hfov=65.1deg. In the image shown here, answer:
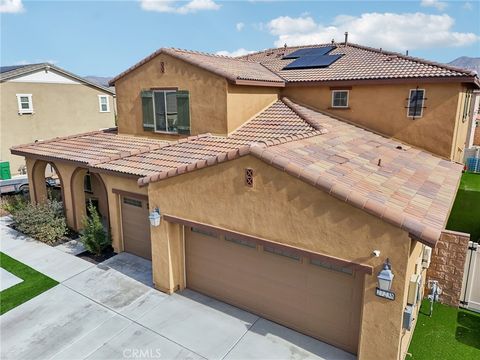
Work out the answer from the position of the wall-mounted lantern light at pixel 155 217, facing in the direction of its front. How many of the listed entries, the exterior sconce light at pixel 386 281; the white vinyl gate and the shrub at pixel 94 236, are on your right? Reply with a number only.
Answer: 1

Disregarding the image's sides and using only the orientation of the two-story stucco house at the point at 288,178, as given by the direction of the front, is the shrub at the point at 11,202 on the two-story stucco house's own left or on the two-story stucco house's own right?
on the two-story stucco house's own right

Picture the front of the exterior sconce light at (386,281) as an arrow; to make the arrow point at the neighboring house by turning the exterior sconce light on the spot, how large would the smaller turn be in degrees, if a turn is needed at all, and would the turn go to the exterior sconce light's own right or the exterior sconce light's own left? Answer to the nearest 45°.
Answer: approximately 90° to the exterior sconce light's own right

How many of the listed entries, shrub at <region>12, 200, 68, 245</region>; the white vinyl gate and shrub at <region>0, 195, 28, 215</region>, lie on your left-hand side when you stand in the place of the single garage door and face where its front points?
1

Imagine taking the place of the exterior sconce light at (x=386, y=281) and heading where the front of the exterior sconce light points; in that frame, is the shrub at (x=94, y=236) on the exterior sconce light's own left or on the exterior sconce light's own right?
on the exterior sconce light's own right

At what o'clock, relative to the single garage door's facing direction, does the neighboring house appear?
The neighboring house is roughly at 4 o'clock from the single garage door.

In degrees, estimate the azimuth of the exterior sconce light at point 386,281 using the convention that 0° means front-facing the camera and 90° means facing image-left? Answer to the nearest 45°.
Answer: approximately 45°

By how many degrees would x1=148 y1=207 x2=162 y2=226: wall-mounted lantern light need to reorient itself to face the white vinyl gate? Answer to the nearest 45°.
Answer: approximately 135° to its left

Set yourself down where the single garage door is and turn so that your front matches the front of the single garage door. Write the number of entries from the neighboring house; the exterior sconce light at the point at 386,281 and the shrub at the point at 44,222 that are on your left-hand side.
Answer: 1

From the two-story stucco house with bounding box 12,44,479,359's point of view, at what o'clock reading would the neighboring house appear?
The neighboring house is roughly at 3 o'clock from the two-story stucco house.

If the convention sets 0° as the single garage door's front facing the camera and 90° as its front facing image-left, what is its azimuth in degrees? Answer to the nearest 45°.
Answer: approximately 45°

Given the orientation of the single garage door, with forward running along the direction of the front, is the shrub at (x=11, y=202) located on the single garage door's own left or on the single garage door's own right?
on the single garage door's own right

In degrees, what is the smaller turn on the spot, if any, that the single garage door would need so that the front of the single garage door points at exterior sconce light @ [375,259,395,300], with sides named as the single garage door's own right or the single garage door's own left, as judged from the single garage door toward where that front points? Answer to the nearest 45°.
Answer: approximately 90° to the single garage door's own left

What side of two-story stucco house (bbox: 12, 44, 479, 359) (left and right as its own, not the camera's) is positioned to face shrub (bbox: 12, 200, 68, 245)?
right

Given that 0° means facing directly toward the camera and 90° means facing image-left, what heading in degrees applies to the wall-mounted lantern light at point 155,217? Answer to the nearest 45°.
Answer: approximately 45°
